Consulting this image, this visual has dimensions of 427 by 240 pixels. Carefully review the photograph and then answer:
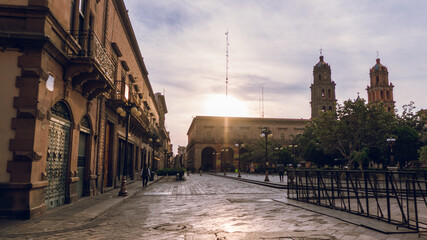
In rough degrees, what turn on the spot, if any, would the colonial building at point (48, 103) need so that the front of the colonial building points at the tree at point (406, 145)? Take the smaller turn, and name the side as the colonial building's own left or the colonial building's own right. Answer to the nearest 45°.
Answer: approximately 45° to the colonial building's own left

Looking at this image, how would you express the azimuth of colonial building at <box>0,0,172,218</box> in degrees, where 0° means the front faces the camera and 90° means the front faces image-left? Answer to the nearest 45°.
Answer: approximately 270°
